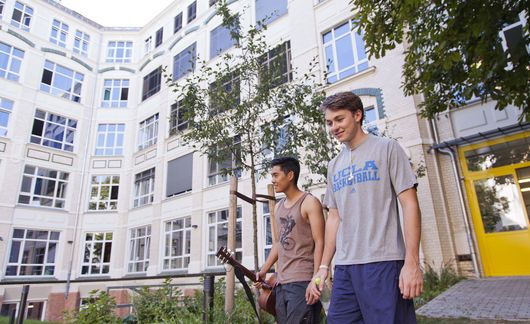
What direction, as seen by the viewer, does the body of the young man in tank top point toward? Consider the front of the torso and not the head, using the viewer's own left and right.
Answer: facing the viewer and to the left of the viewer

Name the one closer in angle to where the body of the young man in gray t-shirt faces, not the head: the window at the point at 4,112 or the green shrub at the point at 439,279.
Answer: the window

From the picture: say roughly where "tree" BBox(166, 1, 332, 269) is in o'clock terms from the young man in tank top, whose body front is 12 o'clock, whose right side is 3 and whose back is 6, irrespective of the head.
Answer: The tree is roughly at 4 o'clock from the young man in tank top.

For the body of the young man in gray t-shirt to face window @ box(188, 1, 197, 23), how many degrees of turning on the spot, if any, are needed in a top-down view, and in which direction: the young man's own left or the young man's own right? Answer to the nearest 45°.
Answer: approximately 90° to the young man's own right

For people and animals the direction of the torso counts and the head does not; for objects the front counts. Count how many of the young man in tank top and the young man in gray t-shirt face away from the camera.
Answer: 0

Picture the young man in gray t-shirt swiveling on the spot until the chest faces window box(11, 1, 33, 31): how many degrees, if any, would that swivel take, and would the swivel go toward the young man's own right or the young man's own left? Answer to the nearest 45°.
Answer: approximately 90° to the young man's own right

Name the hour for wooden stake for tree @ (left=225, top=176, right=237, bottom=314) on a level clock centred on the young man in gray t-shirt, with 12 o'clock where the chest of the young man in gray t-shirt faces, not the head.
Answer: The wooden stake for tree is roughly at 3 o'clock from the young man in gray t-shirt.

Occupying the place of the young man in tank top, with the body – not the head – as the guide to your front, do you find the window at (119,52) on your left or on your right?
on your right

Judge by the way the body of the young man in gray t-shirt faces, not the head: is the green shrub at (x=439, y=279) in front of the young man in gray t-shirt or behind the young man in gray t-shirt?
behind

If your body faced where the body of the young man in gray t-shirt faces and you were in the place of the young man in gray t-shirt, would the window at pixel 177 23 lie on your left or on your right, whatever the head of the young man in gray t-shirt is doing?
on your right

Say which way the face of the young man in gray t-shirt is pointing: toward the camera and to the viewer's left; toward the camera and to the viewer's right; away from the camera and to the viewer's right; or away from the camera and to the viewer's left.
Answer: toward the camera and to the viewer's left

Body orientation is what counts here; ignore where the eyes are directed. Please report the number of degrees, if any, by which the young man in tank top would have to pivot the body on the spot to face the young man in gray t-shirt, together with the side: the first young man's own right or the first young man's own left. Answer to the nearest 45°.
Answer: approximately 90° to the first young man's own left
